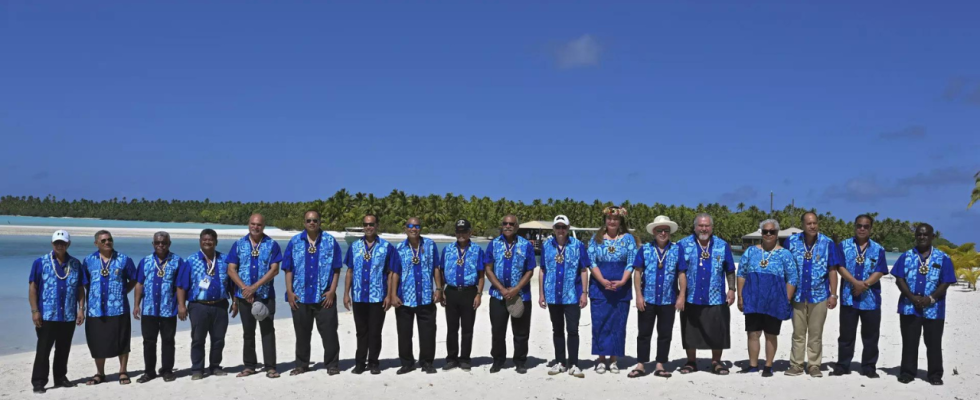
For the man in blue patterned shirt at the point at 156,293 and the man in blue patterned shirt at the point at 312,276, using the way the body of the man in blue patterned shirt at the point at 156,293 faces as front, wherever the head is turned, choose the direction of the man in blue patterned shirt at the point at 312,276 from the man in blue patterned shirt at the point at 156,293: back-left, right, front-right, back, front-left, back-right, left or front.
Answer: left

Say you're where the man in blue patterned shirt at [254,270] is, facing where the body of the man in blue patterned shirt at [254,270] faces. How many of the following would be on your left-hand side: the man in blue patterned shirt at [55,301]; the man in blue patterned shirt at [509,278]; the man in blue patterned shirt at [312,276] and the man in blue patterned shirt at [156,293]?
2

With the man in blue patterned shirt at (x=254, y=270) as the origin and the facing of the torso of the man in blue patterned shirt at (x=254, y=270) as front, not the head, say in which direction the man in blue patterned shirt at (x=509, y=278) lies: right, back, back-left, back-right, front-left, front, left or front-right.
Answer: left

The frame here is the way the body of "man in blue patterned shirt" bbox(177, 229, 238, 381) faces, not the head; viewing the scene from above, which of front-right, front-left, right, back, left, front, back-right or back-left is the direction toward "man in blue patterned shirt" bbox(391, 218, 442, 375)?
left

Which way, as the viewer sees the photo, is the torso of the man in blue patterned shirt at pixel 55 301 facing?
toward the camera

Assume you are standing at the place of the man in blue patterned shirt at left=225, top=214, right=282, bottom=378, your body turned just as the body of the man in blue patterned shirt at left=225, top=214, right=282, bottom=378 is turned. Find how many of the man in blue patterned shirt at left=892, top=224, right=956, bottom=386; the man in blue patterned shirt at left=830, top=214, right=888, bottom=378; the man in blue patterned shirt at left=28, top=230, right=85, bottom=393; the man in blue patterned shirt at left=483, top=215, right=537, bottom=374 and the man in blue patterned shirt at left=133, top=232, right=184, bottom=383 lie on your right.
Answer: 2

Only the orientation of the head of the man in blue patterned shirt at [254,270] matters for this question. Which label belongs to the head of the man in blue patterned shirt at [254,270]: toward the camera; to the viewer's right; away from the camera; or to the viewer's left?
toward the camera

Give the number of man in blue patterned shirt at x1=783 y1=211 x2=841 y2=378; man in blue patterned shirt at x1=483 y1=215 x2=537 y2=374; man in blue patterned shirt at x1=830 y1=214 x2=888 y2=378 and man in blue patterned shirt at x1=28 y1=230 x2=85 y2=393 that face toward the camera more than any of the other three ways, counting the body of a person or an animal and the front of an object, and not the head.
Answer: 4

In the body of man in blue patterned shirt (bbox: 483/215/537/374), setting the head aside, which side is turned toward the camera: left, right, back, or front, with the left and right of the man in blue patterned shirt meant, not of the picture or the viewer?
front

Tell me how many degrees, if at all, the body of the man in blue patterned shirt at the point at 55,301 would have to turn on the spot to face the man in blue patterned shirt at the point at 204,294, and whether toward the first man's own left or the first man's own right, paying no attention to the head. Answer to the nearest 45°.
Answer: approximately 90° to the first man's own left

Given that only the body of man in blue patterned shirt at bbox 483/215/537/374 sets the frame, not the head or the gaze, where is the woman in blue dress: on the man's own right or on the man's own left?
on the man's own left

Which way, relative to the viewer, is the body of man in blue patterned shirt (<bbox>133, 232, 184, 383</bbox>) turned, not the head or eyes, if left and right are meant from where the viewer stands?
facing the viewer

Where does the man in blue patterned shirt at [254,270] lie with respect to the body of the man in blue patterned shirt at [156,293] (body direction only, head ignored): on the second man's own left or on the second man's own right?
on the second man's own left

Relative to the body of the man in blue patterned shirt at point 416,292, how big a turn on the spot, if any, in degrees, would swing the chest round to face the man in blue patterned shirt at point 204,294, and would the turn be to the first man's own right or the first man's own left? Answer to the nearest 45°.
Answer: approximately 90° to the first man's own right

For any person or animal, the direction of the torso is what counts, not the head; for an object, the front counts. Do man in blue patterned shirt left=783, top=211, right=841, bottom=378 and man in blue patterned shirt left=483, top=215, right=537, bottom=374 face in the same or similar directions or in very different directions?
same or similar directions

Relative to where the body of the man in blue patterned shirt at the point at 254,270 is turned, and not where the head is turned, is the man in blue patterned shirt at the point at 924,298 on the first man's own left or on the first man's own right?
on the first man's own left

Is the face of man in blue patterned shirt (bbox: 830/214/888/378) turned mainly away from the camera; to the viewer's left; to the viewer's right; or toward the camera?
toward the camera
